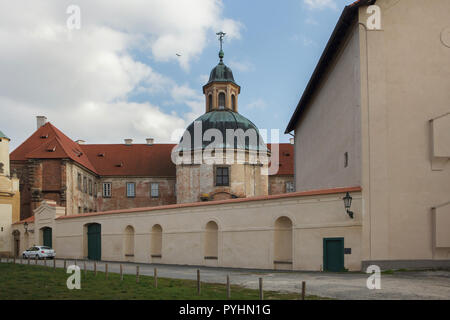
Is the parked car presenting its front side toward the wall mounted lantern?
no

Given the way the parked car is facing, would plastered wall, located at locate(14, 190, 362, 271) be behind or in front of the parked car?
behind

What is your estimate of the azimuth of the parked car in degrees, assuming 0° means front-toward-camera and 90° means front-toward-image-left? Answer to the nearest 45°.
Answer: approximately 135°
